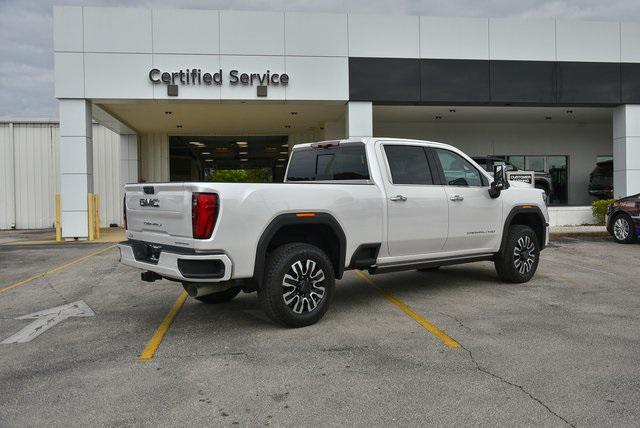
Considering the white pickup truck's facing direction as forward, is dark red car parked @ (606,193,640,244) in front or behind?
in front

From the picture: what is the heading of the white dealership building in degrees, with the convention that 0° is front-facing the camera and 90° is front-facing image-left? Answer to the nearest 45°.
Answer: approximately 0°

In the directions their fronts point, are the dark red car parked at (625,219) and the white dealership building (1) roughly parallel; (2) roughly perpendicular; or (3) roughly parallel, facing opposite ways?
roughly perpendicular

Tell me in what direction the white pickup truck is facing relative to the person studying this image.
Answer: facing away from the viewer and to the right of the viewer
